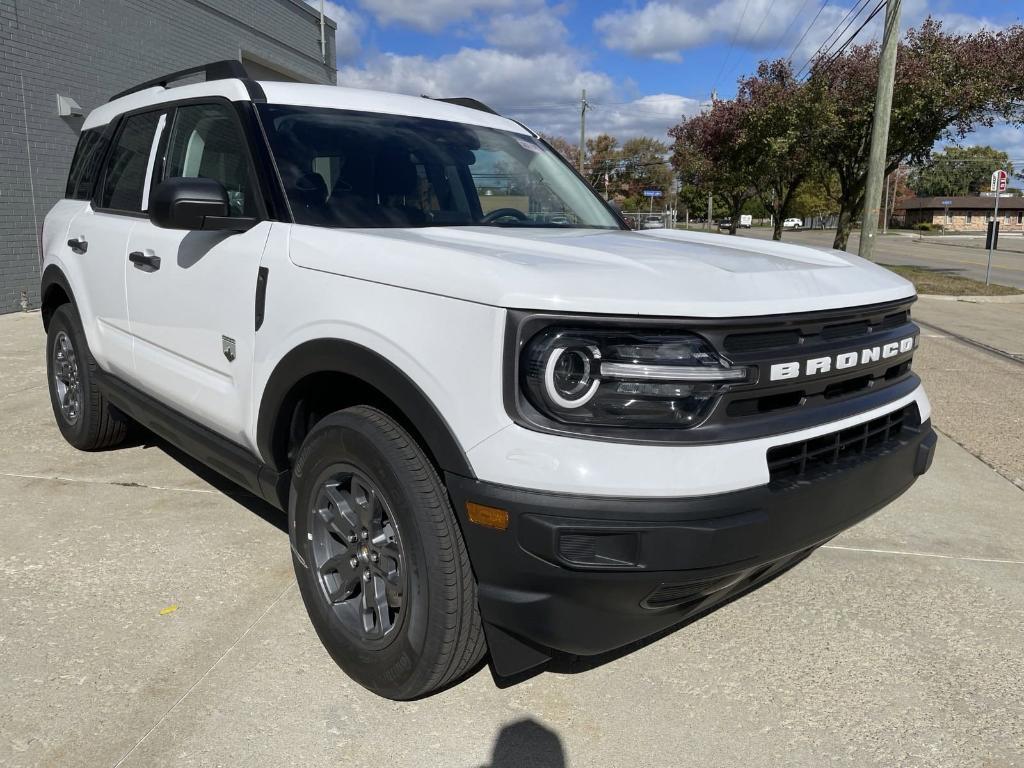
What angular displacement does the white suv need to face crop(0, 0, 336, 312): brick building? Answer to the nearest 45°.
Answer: approximately 180°

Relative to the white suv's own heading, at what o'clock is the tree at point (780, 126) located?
The tree is roughly at 8 o'clock from the white suv.

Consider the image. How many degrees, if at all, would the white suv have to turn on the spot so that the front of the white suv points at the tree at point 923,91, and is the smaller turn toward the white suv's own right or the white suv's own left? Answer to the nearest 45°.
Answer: approximately 90° to the white suv's own left

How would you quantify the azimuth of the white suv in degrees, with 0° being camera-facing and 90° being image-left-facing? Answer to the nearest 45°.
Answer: approximately 315°

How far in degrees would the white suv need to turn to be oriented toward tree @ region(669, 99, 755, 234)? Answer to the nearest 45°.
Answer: approximately 135° to its left

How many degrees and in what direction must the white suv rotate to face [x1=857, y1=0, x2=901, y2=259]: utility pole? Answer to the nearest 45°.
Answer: approximately 90° to its left

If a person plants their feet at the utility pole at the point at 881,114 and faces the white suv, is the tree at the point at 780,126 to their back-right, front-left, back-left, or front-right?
back-right
